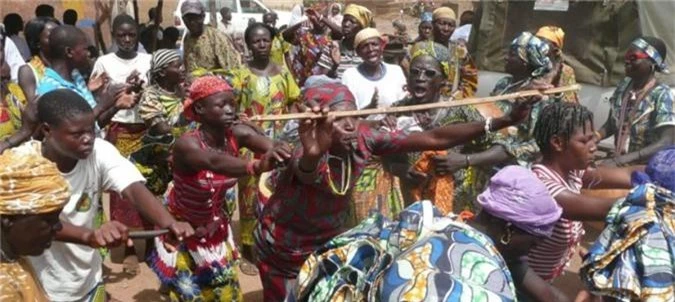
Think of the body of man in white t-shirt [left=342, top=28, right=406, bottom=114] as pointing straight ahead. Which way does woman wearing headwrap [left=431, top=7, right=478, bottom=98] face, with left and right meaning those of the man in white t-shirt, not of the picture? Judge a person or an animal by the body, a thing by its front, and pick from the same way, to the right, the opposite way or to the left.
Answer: the same way

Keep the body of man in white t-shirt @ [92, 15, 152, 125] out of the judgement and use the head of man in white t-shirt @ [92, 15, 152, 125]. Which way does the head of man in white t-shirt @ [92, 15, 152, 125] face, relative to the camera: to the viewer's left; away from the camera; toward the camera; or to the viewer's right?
toward the camera

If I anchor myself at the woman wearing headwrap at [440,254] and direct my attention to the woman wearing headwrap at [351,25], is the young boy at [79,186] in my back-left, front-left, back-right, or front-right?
front-left

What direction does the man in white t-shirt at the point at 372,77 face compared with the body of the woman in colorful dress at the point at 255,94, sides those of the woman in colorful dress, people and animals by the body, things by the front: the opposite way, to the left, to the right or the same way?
the same way

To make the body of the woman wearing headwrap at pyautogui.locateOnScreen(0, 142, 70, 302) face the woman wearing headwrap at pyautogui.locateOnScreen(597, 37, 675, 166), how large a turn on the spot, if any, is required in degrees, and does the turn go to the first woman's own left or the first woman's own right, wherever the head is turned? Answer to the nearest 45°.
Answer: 0° — they already face them

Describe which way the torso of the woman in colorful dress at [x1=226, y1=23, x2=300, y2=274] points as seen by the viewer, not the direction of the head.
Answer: toward the camera

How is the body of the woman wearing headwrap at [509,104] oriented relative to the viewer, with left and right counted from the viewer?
facing to the left of the viewer

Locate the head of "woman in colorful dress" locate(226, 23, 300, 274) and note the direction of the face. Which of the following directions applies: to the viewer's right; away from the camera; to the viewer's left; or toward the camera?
toward the camera

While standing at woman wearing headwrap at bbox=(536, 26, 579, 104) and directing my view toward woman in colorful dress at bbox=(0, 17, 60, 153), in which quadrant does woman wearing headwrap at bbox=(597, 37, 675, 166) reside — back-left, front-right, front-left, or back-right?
back-left

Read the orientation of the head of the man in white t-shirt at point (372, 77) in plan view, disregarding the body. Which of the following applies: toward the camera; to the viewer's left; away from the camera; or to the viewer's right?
toward the camera

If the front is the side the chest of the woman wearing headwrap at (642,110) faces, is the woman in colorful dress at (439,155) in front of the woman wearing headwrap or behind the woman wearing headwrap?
in front

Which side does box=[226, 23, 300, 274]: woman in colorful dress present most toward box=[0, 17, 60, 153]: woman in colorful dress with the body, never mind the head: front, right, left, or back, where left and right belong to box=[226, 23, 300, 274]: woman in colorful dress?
right

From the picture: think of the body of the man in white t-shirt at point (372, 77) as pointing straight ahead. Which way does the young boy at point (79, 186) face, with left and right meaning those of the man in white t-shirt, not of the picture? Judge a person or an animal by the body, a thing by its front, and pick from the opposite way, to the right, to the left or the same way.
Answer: to the left

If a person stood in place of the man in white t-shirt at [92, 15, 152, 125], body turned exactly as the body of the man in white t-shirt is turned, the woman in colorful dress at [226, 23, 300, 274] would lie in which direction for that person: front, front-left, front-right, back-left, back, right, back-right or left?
front-left

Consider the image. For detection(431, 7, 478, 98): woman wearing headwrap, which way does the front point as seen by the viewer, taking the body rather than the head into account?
toward the camera

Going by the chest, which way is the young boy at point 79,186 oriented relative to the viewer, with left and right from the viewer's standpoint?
facing the viewer and to the right of the viewer
